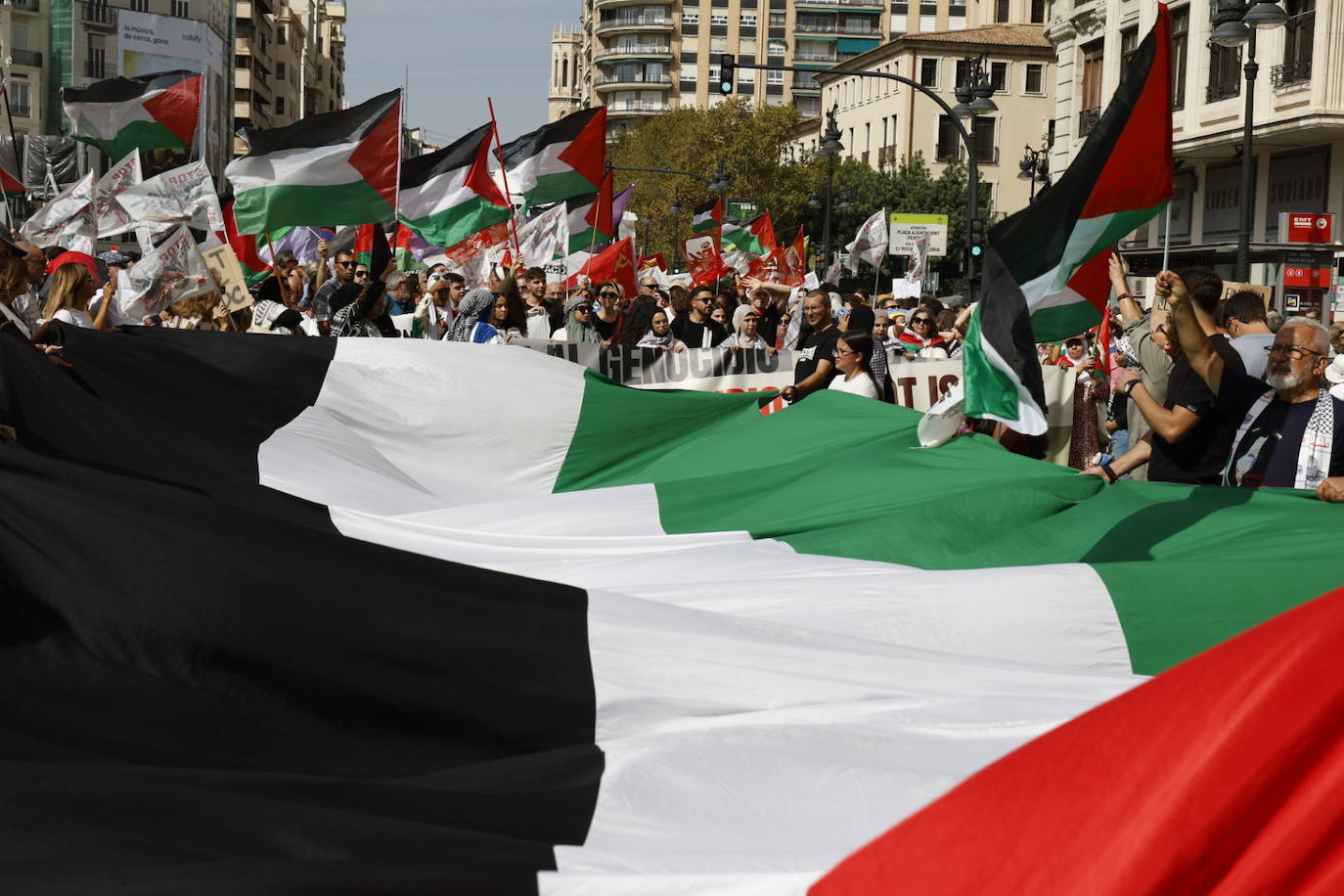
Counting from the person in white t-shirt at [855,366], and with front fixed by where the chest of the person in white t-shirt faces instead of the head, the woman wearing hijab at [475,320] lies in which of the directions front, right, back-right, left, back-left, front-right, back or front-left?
right

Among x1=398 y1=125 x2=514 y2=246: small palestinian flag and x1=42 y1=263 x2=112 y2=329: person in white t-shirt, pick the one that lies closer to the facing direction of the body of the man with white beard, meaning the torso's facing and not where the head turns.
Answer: the person in white t-shirt

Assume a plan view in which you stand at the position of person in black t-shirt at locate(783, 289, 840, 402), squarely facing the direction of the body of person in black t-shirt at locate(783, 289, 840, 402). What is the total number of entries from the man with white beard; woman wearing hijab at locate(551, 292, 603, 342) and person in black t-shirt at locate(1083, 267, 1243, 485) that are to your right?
1

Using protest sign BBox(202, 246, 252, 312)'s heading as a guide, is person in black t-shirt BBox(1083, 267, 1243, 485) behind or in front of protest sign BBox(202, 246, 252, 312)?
in front

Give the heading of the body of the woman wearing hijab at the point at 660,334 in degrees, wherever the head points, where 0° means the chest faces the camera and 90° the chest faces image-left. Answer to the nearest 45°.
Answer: approximately 0°

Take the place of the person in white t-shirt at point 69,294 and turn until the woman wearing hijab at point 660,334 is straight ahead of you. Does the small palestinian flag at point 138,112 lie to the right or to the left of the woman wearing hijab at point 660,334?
left

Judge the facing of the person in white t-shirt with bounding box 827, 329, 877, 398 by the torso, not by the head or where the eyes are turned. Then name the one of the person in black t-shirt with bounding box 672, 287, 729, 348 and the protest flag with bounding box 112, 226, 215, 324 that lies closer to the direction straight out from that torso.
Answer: the protest flag

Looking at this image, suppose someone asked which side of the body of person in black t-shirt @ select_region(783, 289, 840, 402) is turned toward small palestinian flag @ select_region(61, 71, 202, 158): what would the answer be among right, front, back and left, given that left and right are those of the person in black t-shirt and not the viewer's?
right

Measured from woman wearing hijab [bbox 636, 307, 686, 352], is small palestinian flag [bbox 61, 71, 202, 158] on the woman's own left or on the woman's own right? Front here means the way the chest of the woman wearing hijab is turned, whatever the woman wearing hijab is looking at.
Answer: on the woman's own right

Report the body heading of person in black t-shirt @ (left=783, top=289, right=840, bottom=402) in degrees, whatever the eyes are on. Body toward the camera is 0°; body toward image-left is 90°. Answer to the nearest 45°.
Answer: approximately 45°

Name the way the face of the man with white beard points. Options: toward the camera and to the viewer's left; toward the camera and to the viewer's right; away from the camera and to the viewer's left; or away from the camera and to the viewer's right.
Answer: toward the camera and to the viewer's left
